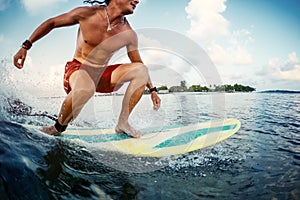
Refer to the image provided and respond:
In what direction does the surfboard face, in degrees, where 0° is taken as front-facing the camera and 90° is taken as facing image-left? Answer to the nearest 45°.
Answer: approximately 270°

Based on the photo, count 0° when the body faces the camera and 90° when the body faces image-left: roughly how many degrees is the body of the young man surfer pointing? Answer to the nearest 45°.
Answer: approximately 315°
